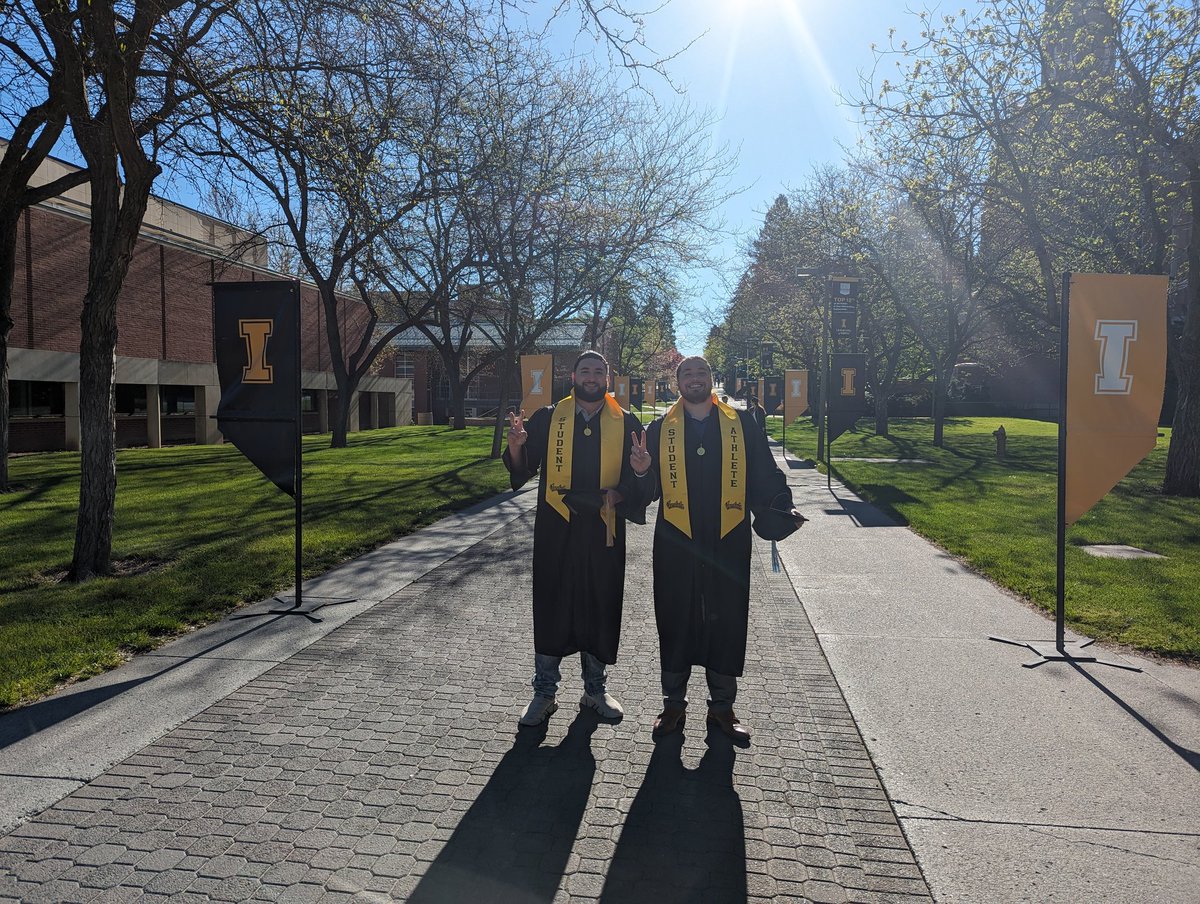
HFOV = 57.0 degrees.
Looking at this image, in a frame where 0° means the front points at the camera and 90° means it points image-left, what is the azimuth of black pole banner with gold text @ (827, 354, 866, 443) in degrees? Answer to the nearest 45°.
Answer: approximately 0°

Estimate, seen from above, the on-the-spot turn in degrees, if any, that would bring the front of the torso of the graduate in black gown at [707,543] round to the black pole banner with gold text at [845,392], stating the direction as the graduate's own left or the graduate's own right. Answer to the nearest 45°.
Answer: approximately 180°

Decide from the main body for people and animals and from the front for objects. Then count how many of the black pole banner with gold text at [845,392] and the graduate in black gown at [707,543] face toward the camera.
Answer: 2

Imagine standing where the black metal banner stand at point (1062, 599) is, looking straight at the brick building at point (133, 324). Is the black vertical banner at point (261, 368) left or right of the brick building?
left

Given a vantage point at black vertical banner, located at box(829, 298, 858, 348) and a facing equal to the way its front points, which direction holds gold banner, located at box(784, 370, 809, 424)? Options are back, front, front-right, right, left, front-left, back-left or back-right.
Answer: back

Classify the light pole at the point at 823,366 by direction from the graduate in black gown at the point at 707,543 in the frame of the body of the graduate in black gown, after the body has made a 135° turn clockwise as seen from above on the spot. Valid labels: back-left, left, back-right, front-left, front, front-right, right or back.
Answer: front-right
